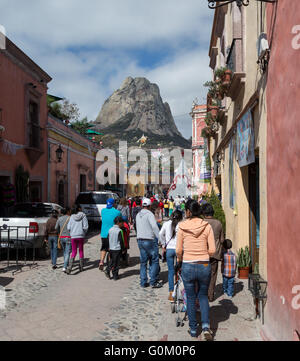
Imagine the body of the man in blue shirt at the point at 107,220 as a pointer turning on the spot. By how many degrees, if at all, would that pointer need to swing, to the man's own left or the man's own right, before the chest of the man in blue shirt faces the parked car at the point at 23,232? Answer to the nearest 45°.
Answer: approximately 45° to the man's own left

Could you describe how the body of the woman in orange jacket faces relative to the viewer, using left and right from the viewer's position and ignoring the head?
facing away from the viewer

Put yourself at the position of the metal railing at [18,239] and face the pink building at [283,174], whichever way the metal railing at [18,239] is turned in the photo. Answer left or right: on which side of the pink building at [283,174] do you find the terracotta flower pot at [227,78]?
left

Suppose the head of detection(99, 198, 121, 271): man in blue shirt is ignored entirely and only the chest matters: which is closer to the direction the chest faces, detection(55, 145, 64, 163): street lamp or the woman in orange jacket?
the street lamp

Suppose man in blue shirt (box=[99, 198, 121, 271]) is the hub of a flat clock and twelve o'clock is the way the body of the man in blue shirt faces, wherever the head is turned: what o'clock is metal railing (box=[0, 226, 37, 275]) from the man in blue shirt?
The metal railing is roughly at 10 o'clock from the man in blue shirt.

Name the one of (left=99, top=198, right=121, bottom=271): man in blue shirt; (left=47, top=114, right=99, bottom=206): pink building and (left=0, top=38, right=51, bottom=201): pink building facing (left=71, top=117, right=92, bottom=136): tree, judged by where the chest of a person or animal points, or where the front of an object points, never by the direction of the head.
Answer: the man in blue shirt

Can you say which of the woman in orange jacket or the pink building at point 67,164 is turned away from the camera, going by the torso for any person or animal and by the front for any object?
the woman in orange jacket

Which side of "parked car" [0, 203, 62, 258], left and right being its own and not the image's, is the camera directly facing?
back

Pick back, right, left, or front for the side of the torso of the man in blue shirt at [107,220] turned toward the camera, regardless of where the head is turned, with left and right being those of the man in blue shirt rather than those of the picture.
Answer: back

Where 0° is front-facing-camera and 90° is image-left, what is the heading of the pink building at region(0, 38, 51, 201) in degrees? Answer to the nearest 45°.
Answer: approximately 315°

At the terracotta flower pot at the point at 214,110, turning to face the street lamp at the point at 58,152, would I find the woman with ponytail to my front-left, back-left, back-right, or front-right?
back-left
